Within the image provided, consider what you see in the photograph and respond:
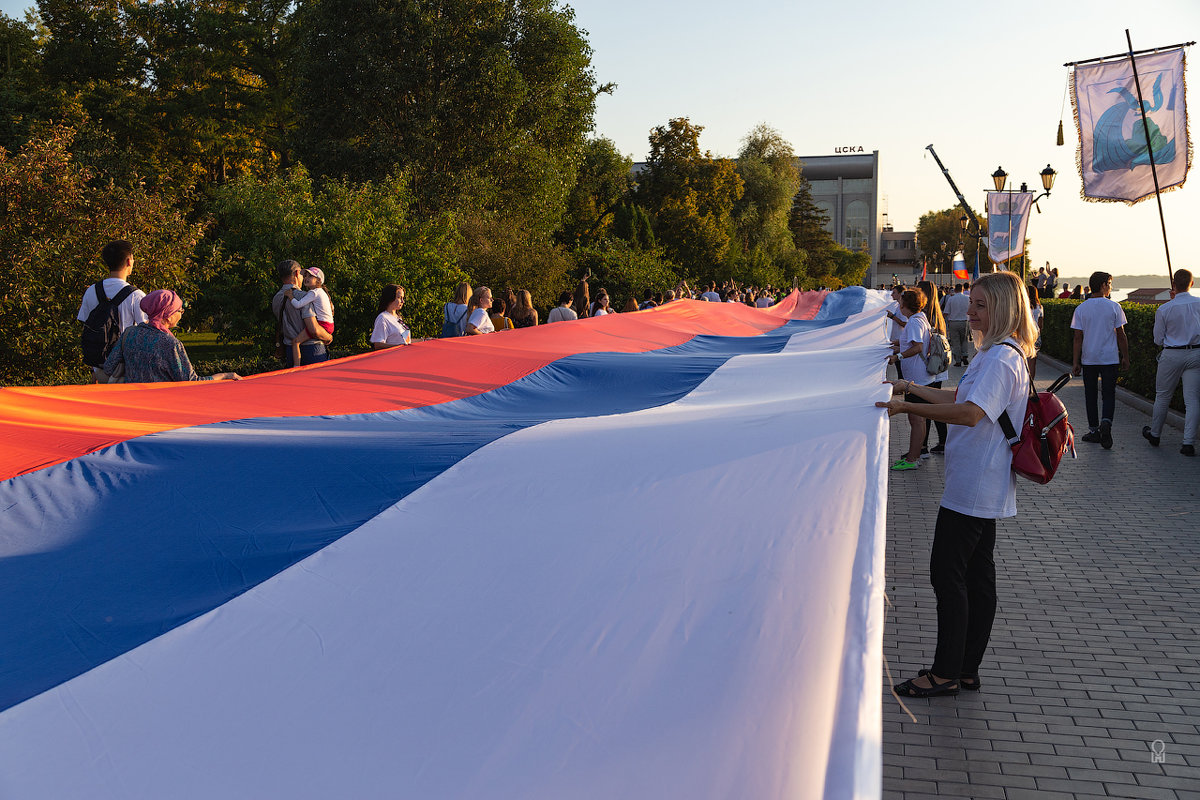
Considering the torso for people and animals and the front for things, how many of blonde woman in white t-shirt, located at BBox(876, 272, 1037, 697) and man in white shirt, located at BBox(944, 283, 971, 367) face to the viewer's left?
1

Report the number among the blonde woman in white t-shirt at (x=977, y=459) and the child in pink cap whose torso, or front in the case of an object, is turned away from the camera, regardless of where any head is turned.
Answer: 0

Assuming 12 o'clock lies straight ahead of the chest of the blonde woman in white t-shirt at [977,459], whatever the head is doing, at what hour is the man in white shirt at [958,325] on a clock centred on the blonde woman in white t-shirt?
The man in white shirt is roughly at 3 o'clock from the blonde woman in white t-shirt.

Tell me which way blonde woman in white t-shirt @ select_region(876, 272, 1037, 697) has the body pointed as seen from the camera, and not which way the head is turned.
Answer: to the viewer's left

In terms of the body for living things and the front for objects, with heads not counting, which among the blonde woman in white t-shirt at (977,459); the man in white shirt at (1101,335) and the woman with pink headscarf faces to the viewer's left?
the blonde woman in white t-shirt
